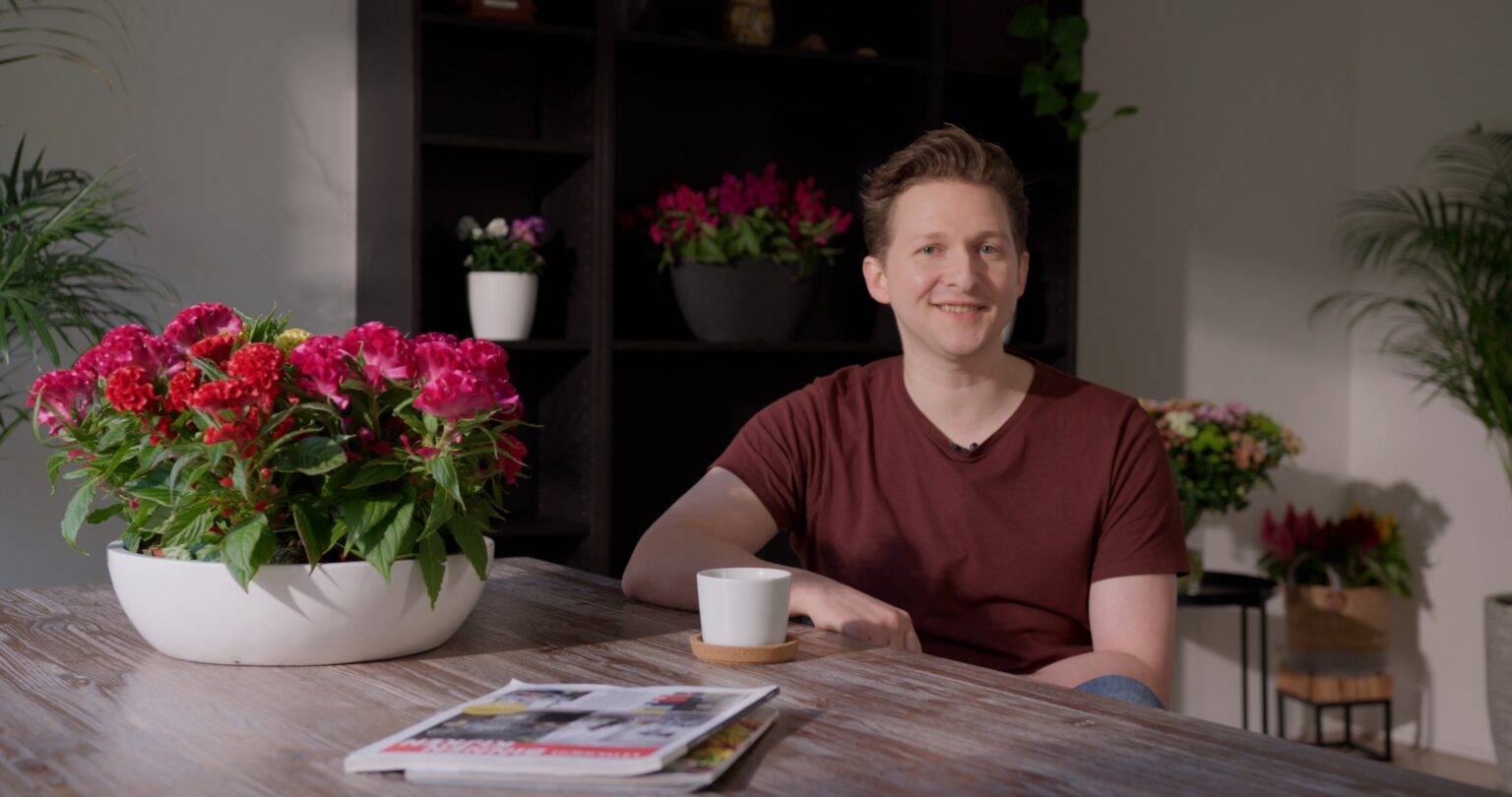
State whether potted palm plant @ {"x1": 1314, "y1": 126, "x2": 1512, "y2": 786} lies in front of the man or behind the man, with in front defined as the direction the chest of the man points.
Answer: behind

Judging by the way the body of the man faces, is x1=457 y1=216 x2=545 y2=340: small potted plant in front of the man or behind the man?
behind

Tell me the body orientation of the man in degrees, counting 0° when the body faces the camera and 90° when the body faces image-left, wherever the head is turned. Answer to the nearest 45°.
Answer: approximately 0°

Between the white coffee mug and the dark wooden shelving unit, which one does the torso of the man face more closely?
the white coffee mug

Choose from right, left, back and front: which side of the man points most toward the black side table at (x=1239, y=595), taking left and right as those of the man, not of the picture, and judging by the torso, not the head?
back

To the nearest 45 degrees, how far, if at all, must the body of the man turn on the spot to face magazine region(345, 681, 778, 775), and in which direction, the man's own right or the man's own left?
0° — they already face it

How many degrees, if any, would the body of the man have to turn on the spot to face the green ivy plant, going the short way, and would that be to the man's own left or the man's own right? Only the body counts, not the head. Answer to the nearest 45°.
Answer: approximately 180°

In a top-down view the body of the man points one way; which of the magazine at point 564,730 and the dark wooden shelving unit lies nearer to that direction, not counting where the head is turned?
the magazine

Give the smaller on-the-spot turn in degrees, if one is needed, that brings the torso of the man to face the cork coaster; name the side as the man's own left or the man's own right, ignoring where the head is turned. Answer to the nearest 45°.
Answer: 0° — they already face it

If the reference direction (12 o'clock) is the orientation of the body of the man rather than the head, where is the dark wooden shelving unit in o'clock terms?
The dark wooden shelving unit is roughly at 5 o'clock from the man.
